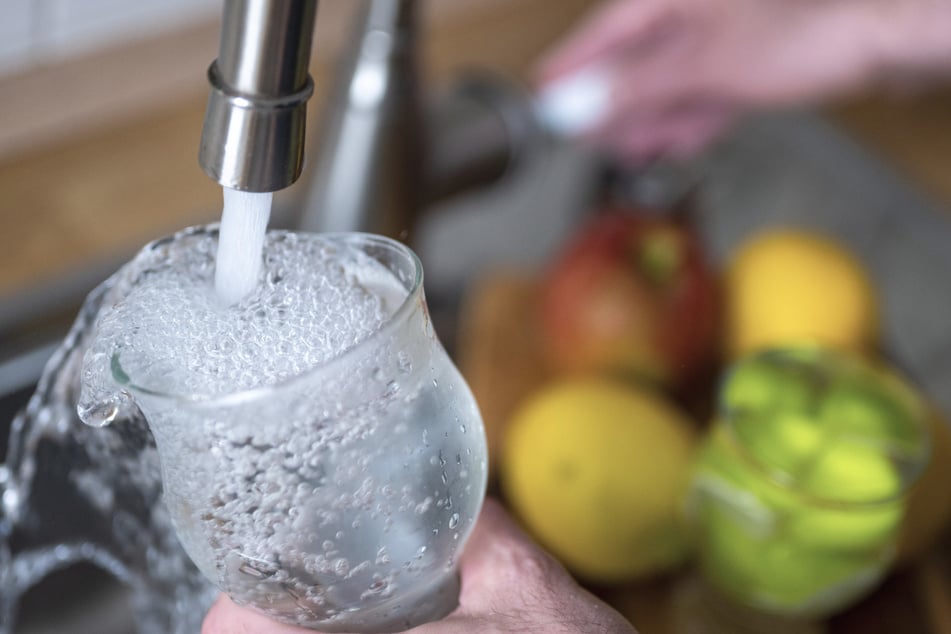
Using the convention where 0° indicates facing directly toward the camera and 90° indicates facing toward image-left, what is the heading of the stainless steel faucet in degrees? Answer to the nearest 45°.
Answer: approximately 45°
